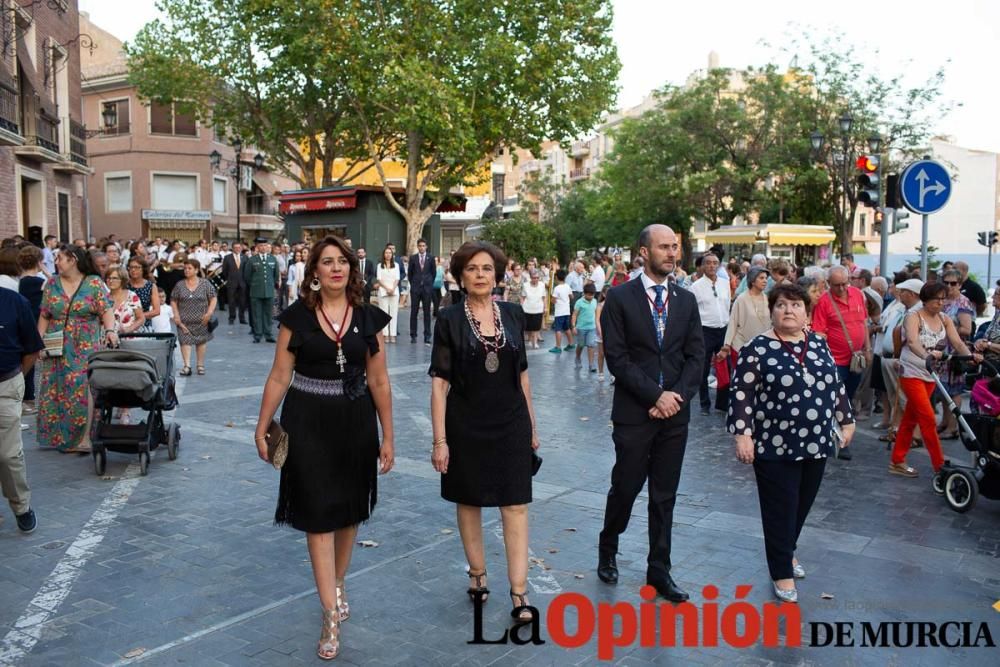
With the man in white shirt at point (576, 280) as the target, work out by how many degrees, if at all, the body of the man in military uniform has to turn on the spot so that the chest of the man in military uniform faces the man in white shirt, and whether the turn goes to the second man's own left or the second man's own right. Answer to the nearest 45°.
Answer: approximately 90° to the second man's own left

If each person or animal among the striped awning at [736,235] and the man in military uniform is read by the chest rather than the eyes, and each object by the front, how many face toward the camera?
2

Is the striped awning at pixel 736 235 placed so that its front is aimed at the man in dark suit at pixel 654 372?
yes

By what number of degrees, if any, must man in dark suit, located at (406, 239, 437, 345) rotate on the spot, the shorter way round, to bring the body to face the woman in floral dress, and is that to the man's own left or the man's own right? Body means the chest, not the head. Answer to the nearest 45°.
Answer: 0° — they already face them

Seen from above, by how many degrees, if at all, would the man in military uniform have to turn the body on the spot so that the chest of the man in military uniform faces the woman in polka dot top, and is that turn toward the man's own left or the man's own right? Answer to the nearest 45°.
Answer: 0° — they already face them

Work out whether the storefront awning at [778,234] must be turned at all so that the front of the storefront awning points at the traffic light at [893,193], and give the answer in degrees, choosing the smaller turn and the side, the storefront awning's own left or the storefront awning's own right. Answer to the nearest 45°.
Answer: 0° — it already faces it

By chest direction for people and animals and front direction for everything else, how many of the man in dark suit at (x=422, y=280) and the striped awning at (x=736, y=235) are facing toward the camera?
2

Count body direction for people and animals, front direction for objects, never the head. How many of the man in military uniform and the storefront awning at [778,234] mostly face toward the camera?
2

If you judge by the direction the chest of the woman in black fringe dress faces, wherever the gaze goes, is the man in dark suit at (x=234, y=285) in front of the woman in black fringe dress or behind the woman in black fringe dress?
behind

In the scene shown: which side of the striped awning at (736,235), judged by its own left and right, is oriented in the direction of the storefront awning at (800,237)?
left

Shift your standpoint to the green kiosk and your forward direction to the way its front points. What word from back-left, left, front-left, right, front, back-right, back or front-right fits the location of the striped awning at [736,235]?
back-left

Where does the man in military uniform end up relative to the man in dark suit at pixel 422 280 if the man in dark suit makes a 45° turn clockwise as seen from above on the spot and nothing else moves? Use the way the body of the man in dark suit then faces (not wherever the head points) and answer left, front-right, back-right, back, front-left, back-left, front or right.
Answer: front-right
